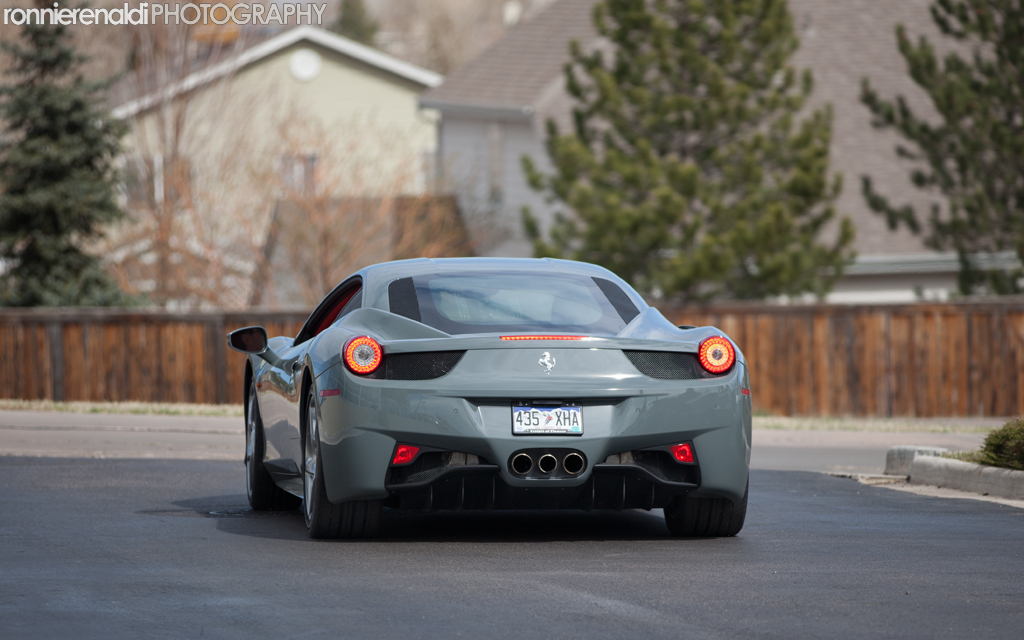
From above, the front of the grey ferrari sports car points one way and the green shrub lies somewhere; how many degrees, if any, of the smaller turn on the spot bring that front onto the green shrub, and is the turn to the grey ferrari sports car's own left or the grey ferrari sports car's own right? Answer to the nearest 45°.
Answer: approximately 45° to the grey ferrari sports car's own right

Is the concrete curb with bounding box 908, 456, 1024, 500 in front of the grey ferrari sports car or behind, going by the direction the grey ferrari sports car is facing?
in front

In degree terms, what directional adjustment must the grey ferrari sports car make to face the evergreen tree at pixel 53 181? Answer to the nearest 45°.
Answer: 0° — it already faces it

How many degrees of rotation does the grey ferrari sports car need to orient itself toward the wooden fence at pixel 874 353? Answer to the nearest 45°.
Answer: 0° — it already faces it

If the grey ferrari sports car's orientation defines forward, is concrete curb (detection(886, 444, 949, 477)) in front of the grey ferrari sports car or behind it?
in front

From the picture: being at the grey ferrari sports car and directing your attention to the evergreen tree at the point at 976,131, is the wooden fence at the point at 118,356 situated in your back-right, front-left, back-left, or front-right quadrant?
front-left

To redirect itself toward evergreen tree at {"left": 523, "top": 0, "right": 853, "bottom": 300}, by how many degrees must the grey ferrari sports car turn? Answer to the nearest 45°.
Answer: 0° — it already faces it

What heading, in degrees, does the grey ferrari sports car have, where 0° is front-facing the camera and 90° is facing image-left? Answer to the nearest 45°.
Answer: approximately 180°
